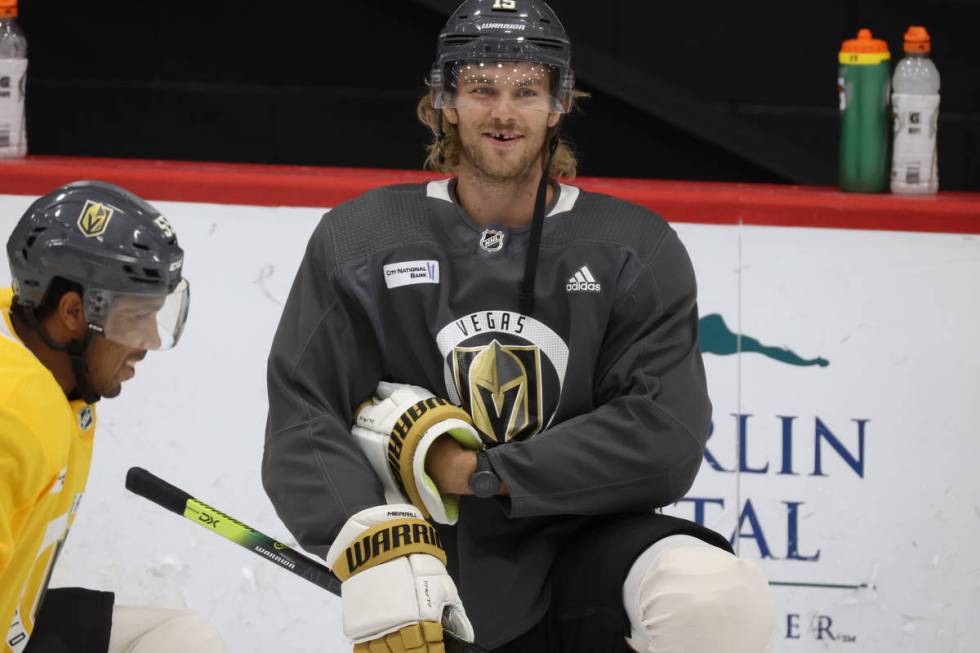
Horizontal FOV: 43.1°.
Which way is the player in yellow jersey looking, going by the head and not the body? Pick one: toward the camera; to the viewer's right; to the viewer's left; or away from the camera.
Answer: to the viewer's right

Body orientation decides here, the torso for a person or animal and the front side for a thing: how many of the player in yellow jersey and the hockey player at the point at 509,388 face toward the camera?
1

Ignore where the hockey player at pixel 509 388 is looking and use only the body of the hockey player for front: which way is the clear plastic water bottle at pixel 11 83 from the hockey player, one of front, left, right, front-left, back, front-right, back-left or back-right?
back-right

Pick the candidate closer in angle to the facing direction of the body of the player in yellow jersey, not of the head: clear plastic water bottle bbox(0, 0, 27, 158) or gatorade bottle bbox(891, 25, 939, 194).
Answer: the gatorade bottle

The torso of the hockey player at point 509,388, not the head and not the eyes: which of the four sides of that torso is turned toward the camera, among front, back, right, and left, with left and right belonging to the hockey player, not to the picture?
front

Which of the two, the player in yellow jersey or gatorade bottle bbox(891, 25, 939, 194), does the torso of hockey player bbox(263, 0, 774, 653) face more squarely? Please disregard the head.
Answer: the player in yellow jersey

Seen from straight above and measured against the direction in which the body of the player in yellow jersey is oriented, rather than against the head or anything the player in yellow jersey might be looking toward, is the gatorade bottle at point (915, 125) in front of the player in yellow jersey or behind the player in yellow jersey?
in front

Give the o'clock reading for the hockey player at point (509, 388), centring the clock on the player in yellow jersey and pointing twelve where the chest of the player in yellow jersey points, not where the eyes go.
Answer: The hockey player is roughly at 12 o'clock from the player in yellow jersey.

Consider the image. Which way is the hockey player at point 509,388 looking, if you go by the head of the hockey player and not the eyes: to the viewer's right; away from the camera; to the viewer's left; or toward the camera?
toward the camera

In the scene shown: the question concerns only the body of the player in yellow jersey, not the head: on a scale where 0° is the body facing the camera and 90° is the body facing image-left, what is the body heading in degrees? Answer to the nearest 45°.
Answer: approximately 270°

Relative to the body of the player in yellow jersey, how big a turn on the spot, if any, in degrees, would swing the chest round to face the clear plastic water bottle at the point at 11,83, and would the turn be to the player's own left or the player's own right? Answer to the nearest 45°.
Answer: approximately 90° to the player's own left

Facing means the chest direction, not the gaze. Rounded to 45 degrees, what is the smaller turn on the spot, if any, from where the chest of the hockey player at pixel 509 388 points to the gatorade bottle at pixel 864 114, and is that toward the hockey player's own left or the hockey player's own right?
approximately 135° to the hockey player's own left

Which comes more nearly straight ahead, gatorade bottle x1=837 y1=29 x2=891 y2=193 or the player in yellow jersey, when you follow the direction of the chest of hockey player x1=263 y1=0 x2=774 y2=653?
the player in yellow jersey
